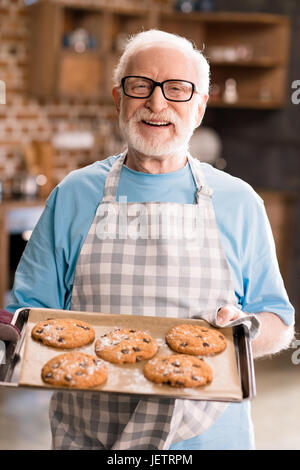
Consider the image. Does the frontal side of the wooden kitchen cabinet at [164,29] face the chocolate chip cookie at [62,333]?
yes

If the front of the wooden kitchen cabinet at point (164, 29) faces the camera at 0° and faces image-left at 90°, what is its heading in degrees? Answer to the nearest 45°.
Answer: approximately 0°

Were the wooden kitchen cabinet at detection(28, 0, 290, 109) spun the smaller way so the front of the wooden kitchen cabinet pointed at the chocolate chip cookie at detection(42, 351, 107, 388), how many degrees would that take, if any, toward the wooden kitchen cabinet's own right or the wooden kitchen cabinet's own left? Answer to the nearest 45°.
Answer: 0° — it already faces it

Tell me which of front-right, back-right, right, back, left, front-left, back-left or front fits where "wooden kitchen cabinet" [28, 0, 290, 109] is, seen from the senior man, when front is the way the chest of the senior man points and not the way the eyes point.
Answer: back

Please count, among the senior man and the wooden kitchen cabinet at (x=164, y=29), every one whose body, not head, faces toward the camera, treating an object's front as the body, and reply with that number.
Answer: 2

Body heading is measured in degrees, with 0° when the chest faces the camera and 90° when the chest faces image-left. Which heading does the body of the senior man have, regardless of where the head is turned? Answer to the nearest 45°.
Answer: approximately 0°
